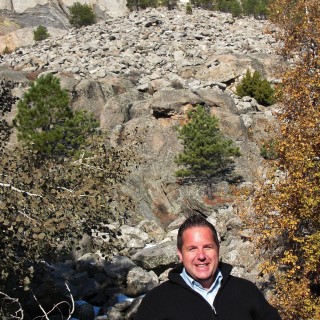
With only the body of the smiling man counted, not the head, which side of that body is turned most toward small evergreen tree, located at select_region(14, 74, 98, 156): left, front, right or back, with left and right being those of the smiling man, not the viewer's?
back

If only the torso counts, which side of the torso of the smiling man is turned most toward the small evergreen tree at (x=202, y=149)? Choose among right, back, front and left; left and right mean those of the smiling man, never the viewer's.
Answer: back

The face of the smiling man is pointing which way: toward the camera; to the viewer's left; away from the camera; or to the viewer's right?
toward the camera

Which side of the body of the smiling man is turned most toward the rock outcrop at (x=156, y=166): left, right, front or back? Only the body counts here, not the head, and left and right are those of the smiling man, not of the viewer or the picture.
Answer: back

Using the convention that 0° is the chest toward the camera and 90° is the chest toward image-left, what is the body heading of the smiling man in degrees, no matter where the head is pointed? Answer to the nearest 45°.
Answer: approximately 0°

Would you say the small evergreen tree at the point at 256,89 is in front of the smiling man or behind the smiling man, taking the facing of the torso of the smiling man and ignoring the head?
behind

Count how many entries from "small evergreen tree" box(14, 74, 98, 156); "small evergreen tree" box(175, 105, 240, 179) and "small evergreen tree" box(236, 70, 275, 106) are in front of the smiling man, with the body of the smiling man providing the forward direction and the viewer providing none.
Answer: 0
